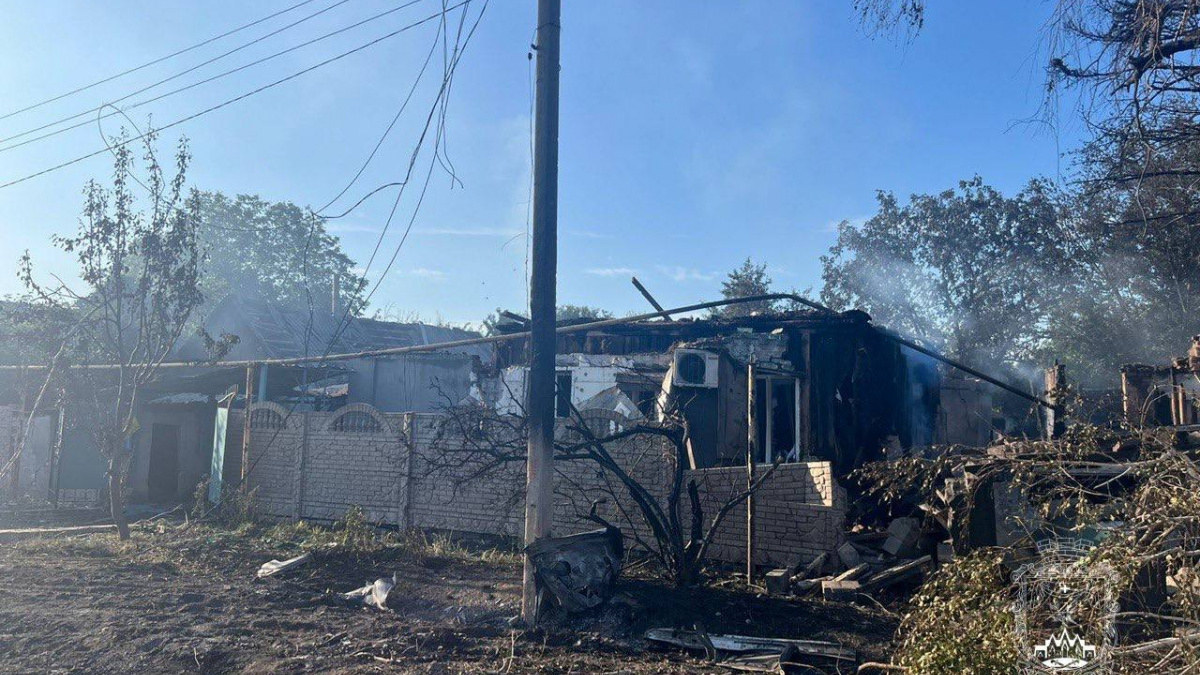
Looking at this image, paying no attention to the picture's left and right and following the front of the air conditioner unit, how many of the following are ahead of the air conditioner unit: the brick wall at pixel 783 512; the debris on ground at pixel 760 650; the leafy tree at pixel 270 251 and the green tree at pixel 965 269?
2

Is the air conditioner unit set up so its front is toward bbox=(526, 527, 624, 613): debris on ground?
yes

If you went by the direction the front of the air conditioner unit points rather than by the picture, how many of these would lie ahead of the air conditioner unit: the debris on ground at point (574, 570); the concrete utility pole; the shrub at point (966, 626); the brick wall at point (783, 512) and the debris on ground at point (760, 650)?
5

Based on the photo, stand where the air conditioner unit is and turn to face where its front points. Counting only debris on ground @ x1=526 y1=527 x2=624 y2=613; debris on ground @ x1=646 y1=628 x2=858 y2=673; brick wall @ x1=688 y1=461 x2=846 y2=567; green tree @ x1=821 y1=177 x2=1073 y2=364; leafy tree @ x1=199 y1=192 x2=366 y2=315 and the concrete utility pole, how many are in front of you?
4

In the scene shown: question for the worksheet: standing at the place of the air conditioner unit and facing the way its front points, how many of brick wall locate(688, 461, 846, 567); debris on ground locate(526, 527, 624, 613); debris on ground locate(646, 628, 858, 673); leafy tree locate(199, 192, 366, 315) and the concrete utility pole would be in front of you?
4

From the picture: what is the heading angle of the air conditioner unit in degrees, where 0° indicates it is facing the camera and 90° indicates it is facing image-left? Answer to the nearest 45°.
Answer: approximately 0°

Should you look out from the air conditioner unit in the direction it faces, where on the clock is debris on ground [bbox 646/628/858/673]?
The debris on ground is roughly at 12 o'clock from the air conditioner unit.

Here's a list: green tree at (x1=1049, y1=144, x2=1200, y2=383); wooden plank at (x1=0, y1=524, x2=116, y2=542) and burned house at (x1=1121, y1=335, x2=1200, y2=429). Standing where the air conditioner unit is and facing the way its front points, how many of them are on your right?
1

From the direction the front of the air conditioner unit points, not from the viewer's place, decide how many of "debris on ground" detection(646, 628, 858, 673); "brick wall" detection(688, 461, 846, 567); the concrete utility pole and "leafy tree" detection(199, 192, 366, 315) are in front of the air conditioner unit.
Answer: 3

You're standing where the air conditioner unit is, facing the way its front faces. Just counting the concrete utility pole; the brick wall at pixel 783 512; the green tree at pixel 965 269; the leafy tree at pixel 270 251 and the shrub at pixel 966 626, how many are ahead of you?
3

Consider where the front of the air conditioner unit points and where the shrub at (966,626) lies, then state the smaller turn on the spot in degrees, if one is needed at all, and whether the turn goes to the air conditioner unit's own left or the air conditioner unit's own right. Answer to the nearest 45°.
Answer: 0° — it already faces it

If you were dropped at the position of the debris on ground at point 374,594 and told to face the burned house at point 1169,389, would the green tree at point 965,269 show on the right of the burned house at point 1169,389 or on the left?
left

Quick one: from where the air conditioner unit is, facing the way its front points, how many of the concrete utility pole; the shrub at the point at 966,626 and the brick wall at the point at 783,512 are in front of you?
3

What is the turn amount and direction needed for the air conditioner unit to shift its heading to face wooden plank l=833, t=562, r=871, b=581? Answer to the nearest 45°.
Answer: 0° — it already faces it

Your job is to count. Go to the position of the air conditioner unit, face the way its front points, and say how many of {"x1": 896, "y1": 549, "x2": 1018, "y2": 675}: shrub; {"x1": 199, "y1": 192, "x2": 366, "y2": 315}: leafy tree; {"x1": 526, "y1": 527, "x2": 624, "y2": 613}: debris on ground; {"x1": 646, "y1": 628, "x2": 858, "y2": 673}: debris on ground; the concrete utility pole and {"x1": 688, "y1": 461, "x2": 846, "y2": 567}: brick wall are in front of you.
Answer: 5

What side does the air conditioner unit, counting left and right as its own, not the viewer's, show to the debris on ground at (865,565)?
front

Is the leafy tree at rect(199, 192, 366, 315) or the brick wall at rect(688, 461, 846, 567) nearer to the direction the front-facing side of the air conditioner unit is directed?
the brick wall

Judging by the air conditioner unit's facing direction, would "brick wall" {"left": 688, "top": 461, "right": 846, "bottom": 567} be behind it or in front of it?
in front

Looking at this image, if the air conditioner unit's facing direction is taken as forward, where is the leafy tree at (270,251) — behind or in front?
behind
